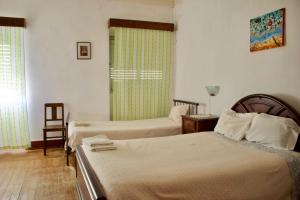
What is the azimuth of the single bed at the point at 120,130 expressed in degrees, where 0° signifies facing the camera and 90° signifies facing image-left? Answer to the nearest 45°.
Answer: approximately 90°

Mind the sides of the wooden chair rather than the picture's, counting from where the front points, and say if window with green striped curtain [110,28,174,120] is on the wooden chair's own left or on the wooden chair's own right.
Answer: on the wooden chair's own left

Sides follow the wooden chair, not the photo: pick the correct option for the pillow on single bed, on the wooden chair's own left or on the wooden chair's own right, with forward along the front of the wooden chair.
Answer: on the wooden chair's own left

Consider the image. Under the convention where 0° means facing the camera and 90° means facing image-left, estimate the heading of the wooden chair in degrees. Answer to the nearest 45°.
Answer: approximately 0°

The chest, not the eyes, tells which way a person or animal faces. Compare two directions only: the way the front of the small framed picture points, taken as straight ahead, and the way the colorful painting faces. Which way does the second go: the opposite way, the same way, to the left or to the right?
to the right

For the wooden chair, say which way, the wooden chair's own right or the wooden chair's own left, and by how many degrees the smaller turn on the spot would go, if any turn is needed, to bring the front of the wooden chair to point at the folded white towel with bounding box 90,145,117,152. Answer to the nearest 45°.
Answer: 0° — it already faces it

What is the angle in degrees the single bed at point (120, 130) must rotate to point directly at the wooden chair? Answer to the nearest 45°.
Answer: approximately 45° to its right

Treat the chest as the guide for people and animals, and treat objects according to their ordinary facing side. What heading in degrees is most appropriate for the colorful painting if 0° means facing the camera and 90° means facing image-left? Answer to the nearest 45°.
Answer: approximately 45°

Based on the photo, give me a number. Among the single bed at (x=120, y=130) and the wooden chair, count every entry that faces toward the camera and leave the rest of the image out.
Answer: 1
